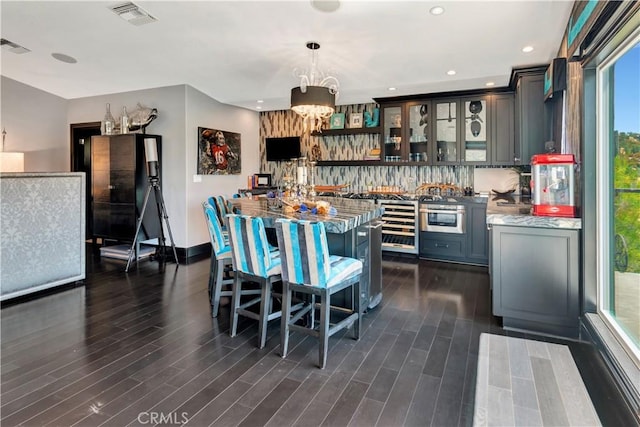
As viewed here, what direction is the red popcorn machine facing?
toward the camera

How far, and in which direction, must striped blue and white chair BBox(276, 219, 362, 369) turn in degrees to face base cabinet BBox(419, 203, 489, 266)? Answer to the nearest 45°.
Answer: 0° — it already faces it

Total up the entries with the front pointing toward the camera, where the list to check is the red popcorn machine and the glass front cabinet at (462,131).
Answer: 2

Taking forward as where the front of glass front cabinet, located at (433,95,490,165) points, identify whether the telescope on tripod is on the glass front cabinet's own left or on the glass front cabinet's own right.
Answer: on the glass front cabinet's own right

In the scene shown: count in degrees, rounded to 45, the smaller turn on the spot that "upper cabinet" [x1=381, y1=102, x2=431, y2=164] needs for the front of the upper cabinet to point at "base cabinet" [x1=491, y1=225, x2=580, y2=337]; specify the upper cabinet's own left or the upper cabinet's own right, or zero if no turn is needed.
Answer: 0° — it already faces it

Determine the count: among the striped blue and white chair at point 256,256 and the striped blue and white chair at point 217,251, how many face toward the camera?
0

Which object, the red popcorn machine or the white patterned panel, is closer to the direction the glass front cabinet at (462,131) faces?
the red popcorn machine

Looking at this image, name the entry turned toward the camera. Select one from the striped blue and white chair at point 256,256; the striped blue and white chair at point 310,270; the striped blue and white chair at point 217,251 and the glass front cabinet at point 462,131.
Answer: the glass front cabinet

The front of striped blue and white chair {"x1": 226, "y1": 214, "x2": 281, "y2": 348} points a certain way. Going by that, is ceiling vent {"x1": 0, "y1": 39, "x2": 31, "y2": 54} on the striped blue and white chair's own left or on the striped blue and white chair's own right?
on the striped blue and white chair's own left

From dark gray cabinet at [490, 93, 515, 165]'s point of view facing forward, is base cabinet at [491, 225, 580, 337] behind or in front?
in front

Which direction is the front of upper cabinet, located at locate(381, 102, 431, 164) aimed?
toward the camera

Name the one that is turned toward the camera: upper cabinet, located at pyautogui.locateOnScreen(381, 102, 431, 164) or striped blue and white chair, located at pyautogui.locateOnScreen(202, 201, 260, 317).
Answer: the upper cabinet

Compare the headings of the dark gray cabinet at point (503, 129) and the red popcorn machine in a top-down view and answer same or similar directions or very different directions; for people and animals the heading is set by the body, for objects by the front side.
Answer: same or similar directions

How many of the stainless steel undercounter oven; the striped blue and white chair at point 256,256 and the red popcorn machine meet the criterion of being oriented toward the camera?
2

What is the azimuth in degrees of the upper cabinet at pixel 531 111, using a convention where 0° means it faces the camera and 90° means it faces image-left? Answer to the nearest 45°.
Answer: approximately 45°

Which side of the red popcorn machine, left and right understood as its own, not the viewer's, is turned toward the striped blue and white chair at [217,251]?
right
